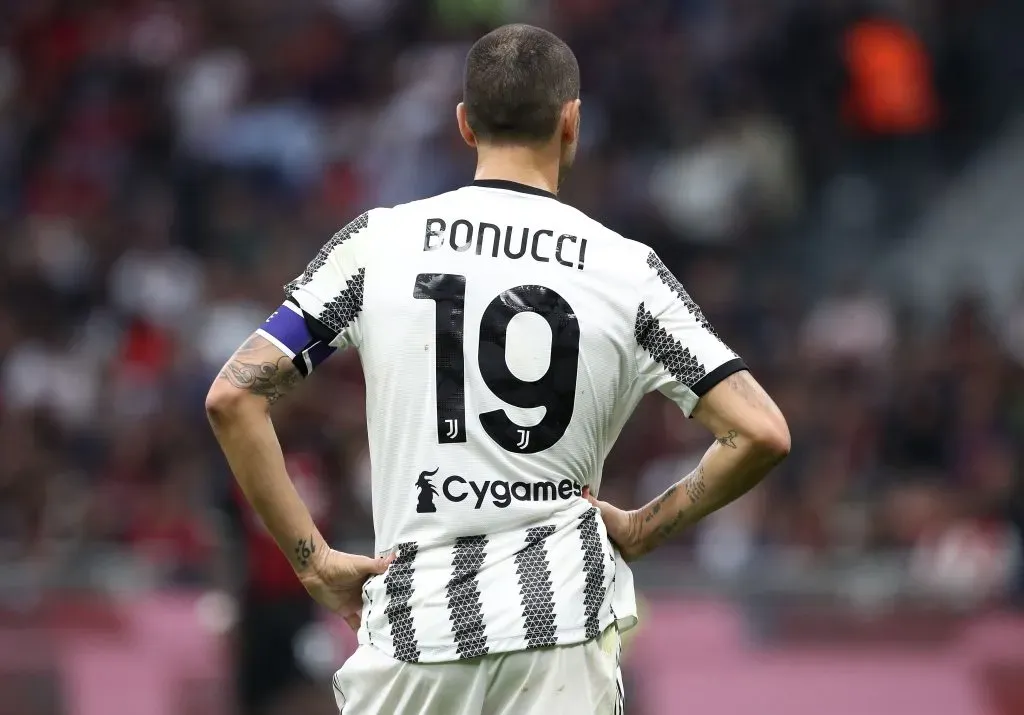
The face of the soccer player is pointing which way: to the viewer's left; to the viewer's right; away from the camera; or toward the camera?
away from the camera

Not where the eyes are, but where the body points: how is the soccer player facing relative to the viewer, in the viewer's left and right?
facing away from the viewer
